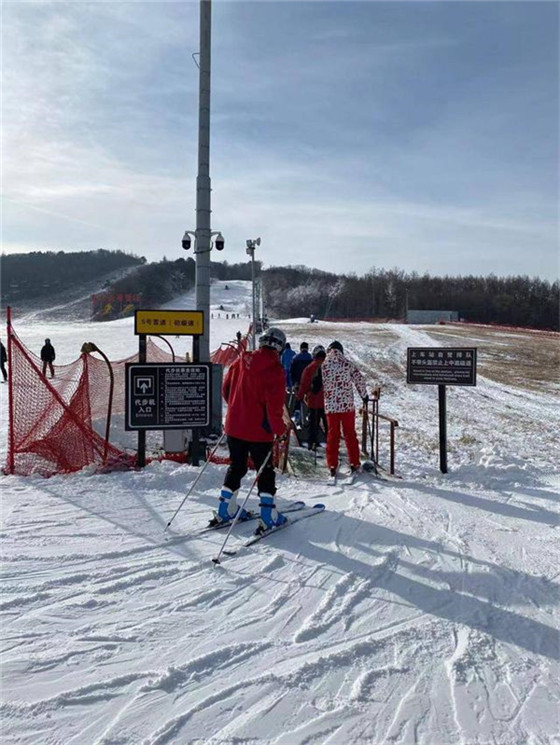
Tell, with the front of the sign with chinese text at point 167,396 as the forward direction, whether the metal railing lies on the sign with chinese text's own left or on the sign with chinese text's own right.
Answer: on the sign with chinese text's own left

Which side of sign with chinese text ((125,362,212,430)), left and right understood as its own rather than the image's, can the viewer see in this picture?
front

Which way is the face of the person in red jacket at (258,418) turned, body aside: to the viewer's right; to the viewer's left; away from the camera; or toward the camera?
away from the camera

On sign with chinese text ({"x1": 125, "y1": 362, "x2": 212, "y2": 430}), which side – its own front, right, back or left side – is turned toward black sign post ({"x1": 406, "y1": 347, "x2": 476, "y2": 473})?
left

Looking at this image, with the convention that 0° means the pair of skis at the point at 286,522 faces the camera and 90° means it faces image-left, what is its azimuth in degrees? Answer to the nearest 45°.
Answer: approximately 225°

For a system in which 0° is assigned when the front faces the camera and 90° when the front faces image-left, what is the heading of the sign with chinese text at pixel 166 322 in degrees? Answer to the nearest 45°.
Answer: approximately 0°

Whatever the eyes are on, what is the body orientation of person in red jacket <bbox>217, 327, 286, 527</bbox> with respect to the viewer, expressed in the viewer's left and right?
facing away from the viewer and to the right of the viewer

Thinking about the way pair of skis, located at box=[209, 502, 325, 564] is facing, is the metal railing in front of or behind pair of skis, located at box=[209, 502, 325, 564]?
in front

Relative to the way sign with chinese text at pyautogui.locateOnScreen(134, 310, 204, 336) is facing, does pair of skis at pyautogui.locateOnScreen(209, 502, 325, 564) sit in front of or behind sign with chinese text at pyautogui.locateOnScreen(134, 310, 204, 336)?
in front

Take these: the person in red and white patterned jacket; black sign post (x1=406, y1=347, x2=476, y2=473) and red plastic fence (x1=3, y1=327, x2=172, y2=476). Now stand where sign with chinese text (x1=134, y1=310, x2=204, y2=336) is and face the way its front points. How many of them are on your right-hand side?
1

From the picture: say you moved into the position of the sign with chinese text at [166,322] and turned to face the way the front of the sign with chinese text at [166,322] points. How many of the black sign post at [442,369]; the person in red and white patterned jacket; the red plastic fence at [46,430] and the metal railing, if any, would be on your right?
1

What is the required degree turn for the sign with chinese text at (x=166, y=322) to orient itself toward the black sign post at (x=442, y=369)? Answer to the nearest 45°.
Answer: approximately 90° to its left

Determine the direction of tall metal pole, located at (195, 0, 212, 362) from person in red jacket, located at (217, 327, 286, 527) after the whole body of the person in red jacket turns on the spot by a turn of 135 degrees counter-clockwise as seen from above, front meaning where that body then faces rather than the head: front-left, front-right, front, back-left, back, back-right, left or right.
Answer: right
